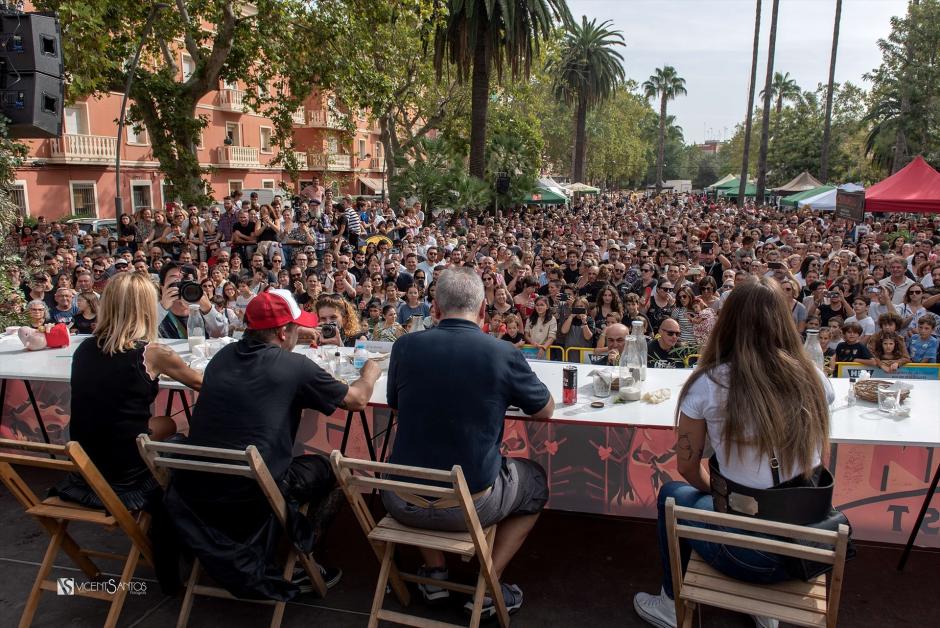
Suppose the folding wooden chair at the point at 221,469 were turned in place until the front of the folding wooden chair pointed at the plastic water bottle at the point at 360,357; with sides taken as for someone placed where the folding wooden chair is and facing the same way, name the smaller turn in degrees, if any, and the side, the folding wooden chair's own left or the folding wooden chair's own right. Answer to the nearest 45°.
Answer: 0° — it already faces it

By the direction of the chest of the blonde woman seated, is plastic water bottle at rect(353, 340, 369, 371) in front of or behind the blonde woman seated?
in front

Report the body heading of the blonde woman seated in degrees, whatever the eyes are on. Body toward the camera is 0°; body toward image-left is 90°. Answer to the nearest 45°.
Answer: approximately 225°

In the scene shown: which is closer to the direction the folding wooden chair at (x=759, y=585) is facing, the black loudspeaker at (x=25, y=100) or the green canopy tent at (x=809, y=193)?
the green canopy tent

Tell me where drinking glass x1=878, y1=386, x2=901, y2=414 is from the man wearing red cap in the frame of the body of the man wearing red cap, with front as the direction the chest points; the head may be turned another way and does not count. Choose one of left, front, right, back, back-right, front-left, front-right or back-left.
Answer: front-right

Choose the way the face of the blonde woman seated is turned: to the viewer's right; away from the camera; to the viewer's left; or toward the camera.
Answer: away from the camera

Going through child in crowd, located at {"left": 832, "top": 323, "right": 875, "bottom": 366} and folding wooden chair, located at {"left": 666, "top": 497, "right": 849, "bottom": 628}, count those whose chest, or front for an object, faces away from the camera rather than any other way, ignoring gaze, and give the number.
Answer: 1

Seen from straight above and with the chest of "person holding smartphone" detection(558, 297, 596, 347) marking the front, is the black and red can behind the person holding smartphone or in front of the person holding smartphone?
in front

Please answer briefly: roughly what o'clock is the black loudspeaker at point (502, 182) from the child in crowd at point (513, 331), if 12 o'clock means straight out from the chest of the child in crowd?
The black loudspeaker is roughly at 6 o'clock from the child in crowd.

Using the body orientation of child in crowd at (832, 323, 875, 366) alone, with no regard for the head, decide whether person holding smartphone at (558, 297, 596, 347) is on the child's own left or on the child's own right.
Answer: on the child's own right

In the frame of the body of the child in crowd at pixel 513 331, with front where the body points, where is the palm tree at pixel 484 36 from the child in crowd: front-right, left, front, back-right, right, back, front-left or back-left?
back

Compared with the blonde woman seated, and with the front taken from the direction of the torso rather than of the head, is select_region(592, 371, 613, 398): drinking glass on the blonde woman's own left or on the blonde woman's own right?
on the blonde woman's own right

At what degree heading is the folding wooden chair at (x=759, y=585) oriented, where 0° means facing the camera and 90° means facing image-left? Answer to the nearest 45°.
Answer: approximately 180°
